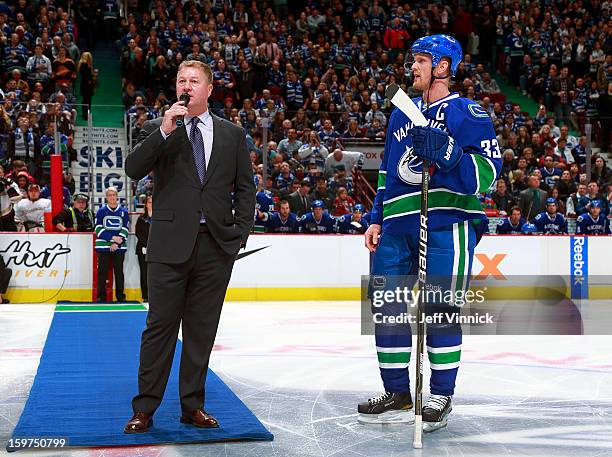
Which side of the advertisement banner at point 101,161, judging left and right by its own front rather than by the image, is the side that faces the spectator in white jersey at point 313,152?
left

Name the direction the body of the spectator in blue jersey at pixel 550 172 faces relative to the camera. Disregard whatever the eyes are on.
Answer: toward the camera

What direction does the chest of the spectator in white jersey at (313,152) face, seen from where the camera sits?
toward the camera

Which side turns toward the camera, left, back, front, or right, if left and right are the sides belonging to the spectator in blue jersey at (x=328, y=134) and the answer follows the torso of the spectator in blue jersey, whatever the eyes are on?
front

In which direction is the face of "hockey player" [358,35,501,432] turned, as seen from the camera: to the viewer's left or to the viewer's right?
to the viewer's left

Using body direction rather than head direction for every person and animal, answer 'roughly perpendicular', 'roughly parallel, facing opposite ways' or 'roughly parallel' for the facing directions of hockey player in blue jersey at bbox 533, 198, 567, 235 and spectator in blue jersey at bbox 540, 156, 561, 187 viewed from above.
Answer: roughly parallel

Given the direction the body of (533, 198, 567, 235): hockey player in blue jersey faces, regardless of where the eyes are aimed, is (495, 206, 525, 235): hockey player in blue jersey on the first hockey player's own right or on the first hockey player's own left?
on the first hockey player's own right

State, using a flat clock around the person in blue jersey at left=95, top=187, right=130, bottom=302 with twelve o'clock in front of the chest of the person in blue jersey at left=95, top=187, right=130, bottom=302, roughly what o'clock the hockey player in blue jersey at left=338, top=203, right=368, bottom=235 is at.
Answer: the hockey player in blue jersey at left=338, top=203, right=368, bottom=235 is roughly at 9 o'clock from the person in blue jersey at left=95, top=187, right=130, bottom=302.

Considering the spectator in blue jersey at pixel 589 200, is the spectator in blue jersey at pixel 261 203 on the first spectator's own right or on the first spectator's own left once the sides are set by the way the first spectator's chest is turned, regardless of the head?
on the first spectator's own right

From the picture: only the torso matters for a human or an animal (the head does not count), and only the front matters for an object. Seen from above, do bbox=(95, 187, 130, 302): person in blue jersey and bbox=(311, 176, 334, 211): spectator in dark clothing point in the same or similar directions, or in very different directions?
same or similar directions

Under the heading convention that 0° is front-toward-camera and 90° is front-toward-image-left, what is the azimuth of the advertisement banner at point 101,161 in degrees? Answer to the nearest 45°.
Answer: approximately 0°

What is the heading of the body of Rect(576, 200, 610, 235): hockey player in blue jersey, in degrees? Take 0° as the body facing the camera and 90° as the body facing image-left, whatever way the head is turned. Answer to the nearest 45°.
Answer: approximately 0°
